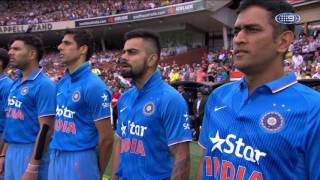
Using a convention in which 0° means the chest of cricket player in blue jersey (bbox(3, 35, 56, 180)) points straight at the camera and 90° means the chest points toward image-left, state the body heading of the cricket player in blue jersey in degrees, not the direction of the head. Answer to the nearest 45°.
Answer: approximately 45°

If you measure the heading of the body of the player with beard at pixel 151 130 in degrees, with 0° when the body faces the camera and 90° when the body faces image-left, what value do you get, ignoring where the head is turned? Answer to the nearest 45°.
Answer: approximately 45°

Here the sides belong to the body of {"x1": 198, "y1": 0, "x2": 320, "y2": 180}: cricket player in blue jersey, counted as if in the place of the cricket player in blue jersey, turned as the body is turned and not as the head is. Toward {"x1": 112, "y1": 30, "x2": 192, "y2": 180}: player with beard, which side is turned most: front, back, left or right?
right

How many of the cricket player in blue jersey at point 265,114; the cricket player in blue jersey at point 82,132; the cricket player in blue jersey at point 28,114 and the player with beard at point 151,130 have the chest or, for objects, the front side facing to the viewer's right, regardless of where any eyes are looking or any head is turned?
0

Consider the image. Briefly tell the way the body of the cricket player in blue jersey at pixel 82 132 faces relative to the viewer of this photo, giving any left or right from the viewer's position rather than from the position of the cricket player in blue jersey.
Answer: facing the viewer and to the left of the viewer

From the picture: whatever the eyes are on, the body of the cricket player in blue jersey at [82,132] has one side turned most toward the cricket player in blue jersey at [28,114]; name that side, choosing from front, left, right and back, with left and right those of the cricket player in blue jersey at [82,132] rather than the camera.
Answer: right

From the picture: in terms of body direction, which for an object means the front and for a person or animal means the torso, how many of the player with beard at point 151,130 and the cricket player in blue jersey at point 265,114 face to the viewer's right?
0

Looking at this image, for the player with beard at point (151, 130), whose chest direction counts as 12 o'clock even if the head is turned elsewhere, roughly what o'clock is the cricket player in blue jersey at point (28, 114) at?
The cricket player in blue jersey is roughly at 3 o'clock from the player with beard.

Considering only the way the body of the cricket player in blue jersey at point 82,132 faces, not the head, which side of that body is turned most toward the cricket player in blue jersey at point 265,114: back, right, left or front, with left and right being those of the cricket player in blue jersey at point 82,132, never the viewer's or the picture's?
left

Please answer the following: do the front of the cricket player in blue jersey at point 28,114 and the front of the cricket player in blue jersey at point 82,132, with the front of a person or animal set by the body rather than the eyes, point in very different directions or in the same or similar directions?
same or similar directions

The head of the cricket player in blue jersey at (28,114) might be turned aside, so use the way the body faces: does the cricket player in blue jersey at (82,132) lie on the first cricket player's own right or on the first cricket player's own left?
on the first cricket player's own left

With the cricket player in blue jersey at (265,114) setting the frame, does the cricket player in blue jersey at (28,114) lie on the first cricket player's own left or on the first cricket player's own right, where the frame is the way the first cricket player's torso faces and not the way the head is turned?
on the first cricket player's own right

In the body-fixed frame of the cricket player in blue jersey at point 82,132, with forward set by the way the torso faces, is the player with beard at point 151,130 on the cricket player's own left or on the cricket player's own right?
on the cricket player's own left

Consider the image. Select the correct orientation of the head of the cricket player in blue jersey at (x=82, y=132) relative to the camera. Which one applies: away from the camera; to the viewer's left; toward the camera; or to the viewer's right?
to the viewer's left
